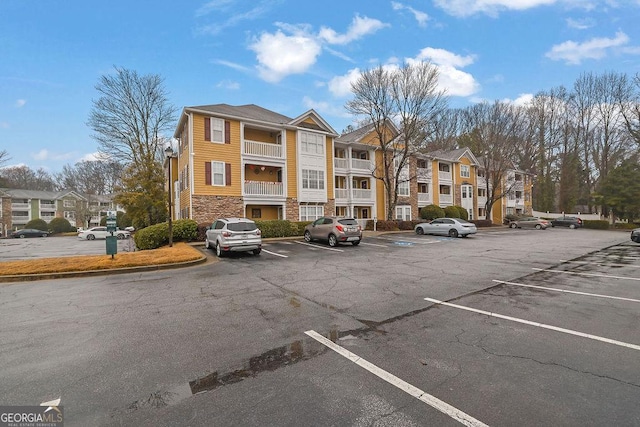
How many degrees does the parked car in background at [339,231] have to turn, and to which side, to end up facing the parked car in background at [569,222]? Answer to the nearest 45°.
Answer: approximately 90° to its right

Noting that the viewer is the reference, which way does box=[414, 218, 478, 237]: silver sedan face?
facing away from the viewer and to the left of the viewer

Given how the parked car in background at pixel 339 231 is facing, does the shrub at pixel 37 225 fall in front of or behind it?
in front

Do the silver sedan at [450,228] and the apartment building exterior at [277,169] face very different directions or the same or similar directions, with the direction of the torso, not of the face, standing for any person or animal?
very different directions

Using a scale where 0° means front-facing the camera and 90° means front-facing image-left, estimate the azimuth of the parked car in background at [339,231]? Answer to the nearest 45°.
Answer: approximately 135°

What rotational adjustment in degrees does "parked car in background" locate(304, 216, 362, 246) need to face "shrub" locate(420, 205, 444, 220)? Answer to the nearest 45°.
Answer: approximately 90° to its right

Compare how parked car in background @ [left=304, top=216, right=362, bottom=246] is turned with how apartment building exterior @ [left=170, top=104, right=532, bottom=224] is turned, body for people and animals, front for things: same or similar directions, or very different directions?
very different directions

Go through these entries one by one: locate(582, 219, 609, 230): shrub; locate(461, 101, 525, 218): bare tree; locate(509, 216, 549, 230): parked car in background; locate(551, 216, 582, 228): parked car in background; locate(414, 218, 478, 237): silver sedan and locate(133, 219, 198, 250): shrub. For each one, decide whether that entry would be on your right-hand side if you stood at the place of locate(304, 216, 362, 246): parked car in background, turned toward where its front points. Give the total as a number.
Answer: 5

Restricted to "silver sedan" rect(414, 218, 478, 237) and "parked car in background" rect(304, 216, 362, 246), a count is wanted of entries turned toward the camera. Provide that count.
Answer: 0
